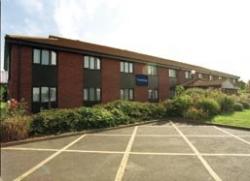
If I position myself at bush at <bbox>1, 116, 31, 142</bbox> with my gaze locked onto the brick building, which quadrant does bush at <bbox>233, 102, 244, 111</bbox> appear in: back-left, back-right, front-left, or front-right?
front-right

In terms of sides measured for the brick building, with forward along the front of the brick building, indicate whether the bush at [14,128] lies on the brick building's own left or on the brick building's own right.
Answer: on the brick building's own right

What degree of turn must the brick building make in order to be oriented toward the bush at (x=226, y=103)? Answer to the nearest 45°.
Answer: approximately 45° to its left

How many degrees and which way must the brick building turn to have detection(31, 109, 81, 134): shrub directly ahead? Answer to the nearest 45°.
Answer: approximately 45° to its right

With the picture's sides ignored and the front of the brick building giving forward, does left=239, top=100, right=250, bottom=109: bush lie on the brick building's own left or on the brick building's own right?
on the brick building's own left

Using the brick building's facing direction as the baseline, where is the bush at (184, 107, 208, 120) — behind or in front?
in front

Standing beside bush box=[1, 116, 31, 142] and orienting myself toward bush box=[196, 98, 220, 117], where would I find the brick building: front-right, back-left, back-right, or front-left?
front-left

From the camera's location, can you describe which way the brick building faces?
facing the viewer and to the right of the viewer

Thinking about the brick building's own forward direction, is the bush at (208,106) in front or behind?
in front

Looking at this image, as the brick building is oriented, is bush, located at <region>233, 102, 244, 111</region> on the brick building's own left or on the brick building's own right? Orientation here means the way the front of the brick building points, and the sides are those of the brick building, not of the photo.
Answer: on the brick building's own left

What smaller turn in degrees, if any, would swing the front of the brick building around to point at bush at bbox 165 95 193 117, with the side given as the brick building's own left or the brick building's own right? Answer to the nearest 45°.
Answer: approximately 45° to the brick building's own left
